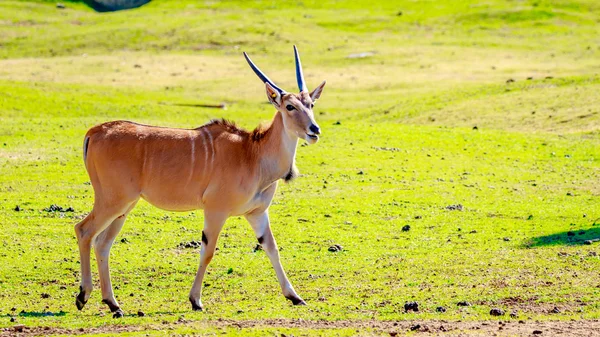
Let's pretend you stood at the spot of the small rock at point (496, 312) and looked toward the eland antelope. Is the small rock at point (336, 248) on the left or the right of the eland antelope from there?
right

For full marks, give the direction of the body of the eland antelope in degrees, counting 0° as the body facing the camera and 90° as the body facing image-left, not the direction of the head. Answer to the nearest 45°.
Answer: approximately 270°

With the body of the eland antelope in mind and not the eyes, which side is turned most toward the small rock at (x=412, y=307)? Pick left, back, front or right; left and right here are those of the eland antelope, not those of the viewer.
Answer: front

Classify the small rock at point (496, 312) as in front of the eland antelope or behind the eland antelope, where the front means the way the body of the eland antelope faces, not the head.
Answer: in front

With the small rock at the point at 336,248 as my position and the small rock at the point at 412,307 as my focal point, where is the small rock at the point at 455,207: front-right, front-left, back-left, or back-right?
back-left

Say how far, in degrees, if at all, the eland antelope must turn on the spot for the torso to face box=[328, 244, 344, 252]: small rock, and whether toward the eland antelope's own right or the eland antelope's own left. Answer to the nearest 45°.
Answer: approximately 45° to the eland antelope's own left

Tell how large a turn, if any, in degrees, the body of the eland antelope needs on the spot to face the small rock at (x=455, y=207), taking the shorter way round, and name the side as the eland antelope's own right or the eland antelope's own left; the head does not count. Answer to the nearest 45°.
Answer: approximately 45° to the eland antelope's own left
